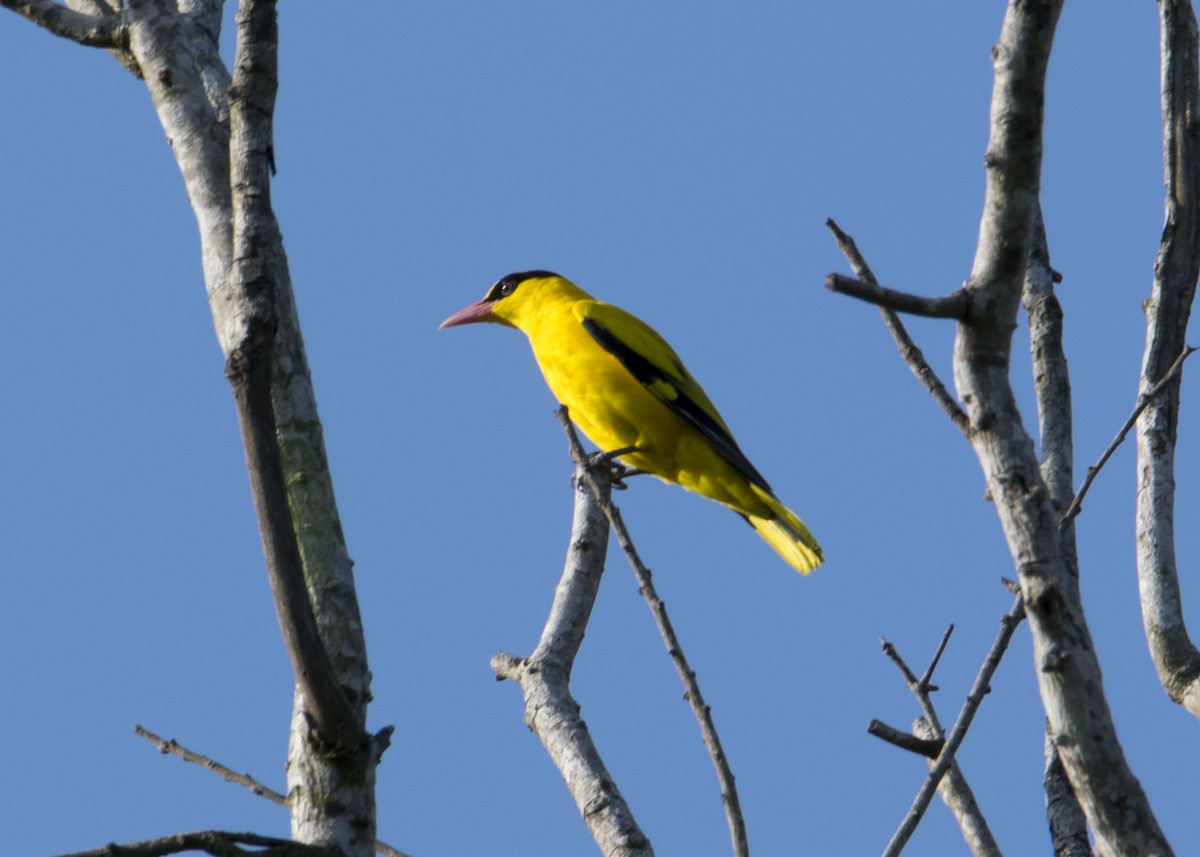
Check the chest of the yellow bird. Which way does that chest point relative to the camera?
to the viewer's left

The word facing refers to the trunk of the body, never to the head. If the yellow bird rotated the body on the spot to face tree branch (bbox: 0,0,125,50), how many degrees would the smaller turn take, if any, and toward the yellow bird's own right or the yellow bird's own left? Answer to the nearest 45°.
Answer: approximately 45° to the yellow bird's own left

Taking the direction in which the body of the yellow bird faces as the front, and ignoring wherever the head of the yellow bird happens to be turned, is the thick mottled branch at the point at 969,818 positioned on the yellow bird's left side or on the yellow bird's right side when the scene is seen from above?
on the yellow bird's left side
